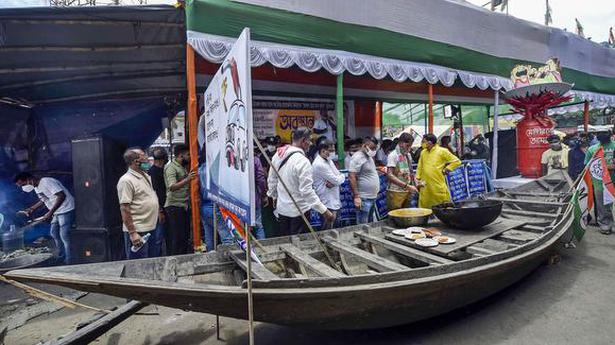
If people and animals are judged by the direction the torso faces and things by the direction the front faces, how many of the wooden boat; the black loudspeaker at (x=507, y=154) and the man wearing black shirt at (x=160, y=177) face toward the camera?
1

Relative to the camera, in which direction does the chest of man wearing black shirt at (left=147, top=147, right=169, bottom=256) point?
to the viewer's right

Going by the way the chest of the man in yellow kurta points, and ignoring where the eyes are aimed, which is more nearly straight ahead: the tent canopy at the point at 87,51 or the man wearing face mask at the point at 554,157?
the tent canopy

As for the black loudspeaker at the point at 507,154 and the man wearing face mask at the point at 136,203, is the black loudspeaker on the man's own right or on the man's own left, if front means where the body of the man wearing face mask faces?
on the man's own left

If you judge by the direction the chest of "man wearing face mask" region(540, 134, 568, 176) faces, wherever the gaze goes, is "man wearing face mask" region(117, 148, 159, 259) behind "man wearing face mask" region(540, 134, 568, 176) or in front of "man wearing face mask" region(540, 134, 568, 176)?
in front

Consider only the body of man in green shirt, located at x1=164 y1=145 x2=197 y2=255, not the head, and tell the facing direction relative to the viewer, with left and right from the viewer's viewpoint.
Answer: facing to the right of the viewer
